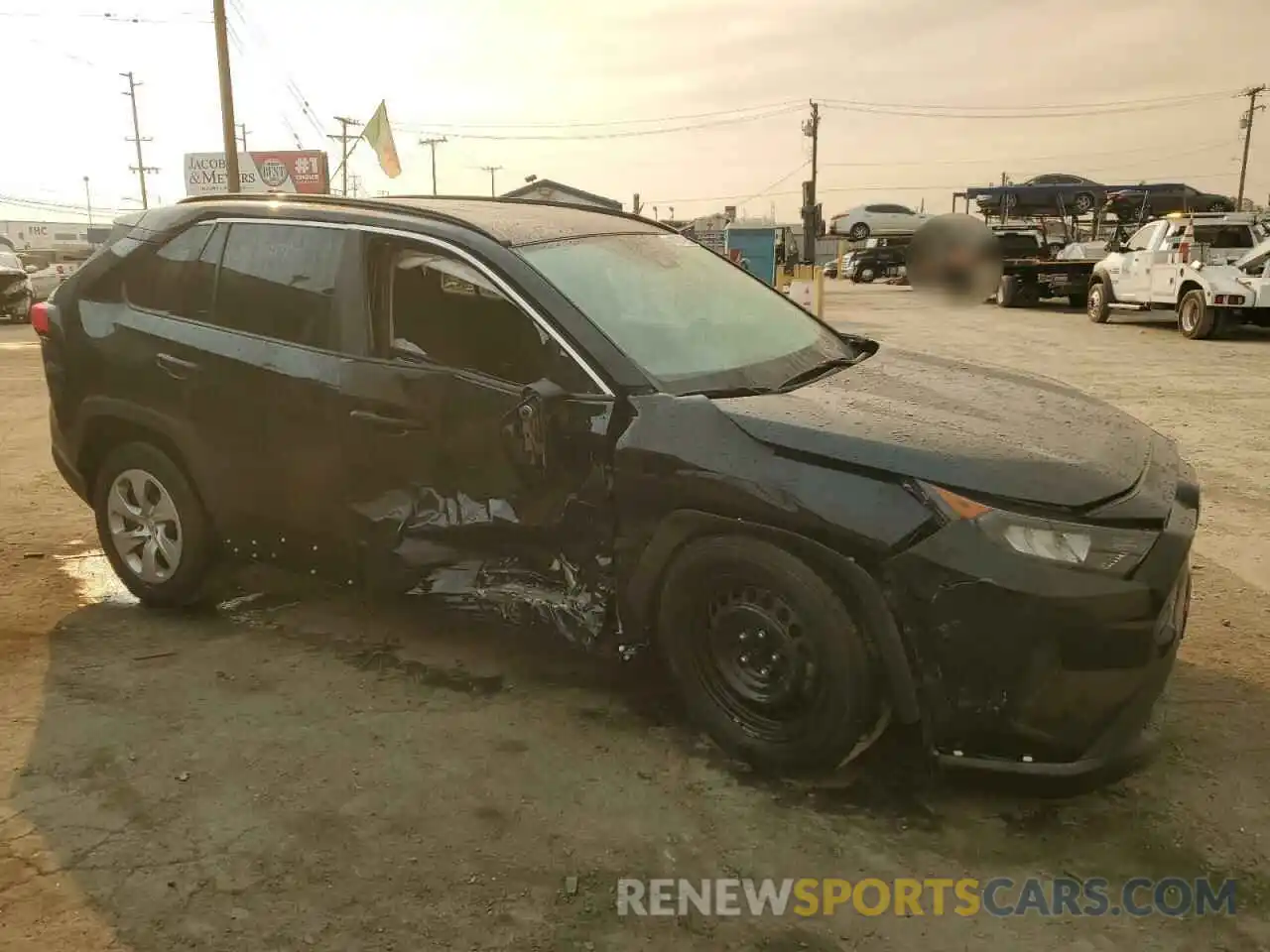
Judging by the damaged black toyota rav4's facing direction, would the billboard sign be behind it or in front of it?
behind

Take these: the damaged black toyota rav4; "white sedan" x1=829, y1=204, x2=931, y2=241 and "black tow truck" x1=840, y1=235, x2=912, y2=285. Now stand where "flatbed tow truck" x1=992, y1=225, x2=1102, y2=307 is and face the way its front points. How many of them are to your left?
1

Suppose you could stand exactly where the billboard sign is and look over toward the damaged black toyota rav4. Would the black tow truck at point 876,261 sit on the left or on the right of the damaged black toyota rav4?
left

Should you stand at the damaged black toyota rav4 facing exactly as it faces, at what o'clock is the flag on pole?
The flag on pole is roughly at 7 o'clock from the damaged black toyota rav4.

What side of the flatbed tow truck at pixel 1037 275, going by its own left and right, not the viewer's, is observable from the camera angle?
left

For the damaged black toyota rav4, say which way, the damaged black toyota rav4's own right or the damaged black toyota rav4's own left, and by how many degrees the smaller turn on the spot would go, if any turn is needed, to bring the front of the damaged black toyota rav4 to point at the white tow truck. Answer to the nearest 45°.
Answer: approximately 90° to the damaged black toyota rav4's own left

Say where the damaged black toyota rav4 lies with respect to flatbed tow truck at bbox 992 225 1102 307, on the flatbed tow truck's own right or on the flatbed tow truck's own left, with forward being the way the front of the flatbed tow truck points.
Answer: on the flatbed tow truck's own left
